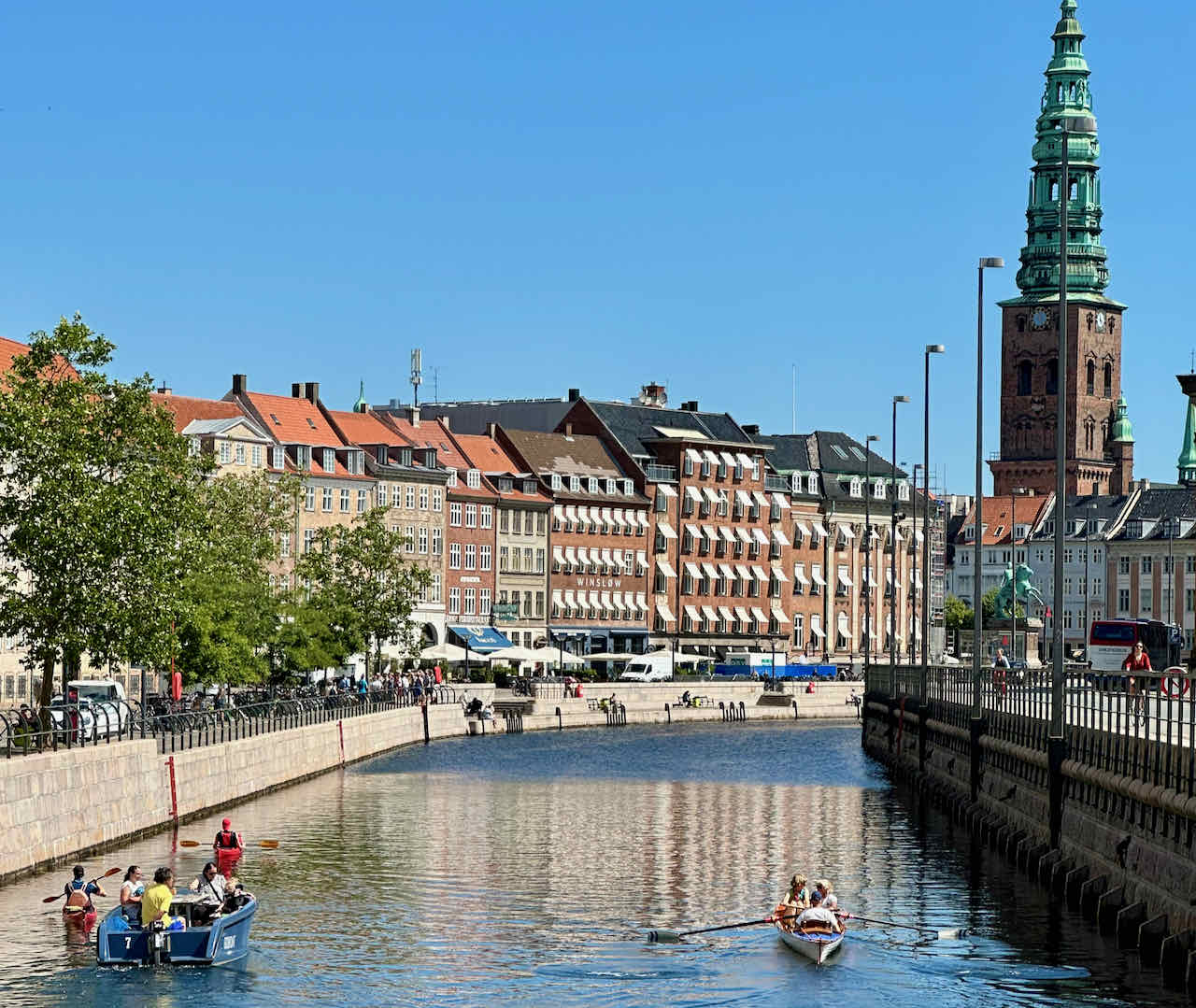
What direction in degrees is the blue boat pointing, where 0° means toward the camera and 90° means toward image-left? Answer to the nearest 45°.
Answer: approximately 225°

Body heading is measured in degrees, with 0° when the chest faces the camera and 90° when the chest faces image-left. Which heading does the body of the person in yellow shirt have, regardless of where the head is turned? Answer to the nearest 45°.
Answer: approximately 225°
